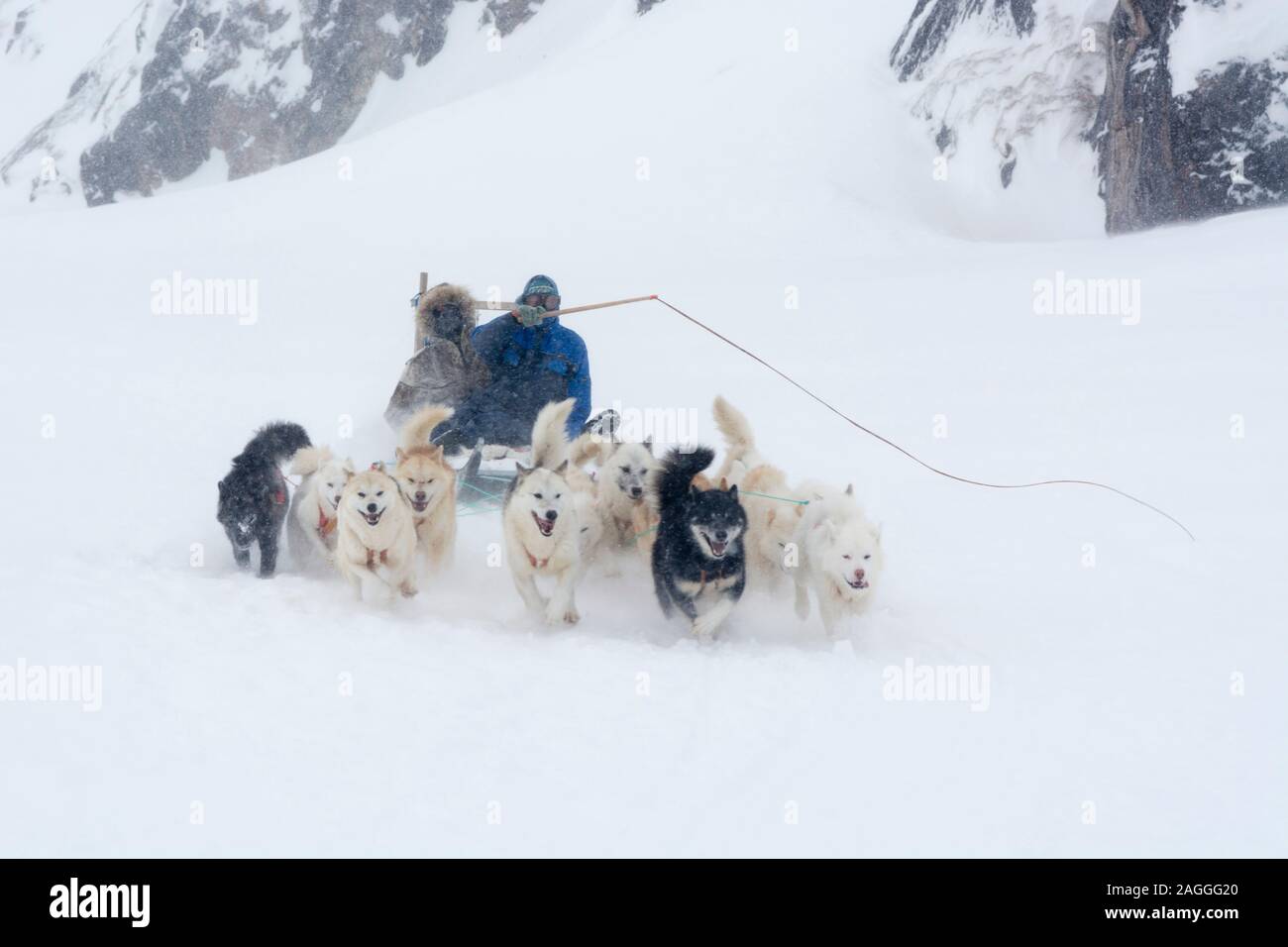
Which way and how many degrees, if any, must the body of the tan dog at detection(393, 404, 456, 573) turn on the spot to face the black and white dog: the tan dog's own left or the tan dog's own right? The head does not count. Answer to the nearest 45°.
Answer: approximately 45° to the tan dog's own left

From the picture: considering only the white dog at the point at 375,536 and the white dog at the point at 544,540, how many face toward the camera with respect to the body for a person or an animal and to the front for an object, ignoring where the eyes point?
2

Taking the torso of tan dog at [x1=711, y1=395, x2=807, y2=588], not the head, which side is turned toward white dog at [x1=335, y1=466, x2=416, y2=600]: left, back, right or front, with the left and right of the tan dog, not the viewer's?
right

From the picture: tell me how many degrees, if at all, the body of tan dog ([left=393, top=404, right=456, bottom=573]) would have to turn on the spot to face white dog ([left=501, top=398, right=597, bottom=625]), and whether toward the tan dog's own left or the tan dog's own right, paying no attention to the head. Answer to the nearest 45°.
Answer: approximately 45° to the tan dog's own left

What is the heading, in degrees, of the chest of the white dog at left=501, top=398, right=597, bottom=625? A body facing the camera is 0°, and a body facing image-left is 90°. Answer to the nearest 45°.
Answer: approximately 0°

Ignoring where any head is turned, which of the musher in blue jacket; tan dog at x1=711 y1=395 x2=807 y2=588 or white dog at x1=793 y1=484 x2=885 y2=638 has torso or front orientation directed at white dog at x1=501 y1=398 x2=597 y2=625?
the musher in blue jacket

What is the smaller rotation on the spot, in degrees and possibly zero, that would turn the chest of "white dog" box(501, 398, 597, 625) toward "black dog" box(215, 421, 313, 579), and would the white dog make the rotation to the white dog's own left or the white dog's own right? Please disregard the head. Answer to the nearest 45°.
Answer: approximately 135° to the white dog's own right

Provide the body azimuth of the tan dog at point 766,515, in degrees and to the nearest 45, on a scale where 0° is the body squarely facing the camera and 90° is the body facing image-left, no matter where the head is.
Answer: approximately 315°
